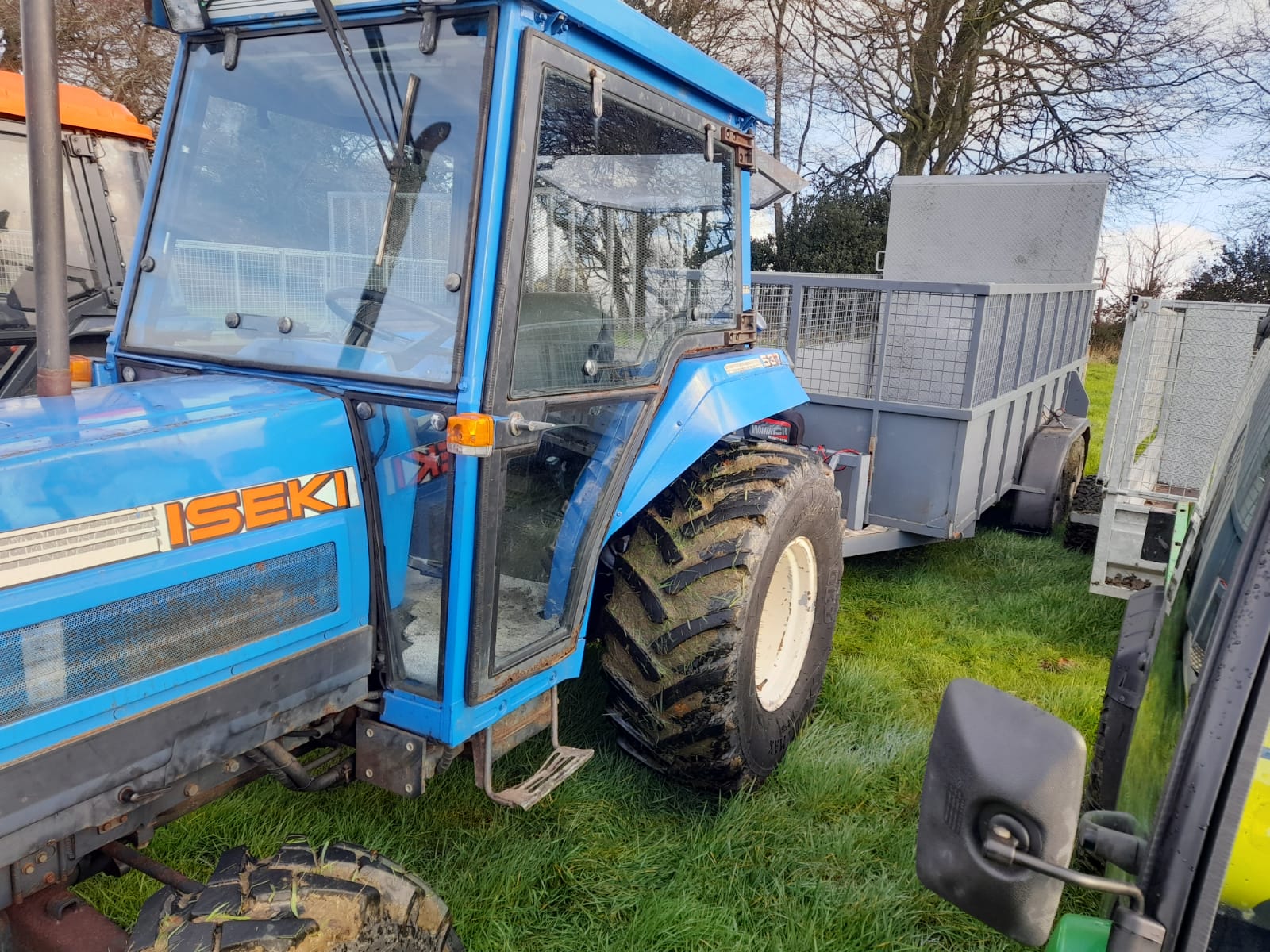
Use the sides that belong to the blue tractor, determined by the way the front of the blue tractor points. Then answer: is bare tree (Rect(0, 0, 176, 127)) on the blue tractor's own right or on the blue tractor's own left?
on the blue tractor's own right

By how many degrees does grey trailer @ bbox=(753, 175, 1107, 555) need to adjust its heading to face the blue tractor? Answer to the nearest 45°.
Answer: approximately 45° to its left

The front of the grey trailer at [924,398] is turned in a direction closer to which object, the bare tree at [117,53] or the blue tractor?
the blue tractor

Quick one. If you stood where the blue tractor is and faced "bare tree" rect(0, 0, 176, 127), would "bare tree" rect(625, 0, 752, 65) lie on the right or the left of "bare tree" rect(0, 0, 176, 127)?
right

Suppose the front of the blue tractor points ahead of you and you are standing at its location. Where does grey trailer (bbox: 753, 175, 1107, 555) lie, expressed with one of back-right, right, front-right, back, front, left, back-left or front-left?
back

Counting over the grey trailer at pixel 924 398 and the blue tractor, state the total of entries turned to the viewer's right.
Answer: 0

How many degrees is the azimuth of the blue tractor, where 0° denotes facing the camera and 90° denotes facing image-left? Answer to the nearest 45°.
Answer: approximately 45°

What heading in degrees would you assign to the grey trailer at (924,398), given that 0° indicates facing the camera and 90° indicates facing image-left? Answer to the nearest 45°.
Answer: approximately 45°

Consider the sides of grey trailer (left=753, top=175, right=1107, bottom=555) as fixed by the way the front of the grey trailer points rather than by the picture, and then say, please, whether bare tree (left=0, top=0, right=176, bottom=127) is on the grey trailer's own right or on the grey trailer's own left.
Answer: on the grey trailer's own right

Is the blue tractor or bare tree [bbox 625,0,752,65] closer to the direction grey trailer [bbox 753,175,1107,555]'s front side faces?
the blue tractor

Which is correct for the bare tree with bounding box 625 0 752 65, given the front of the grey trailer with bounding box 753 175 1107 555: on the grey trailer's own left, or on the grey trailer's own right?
on the grey trailer's own right

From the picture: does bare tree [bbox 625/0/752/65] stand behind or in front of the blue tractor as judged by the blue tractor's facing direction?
behind
